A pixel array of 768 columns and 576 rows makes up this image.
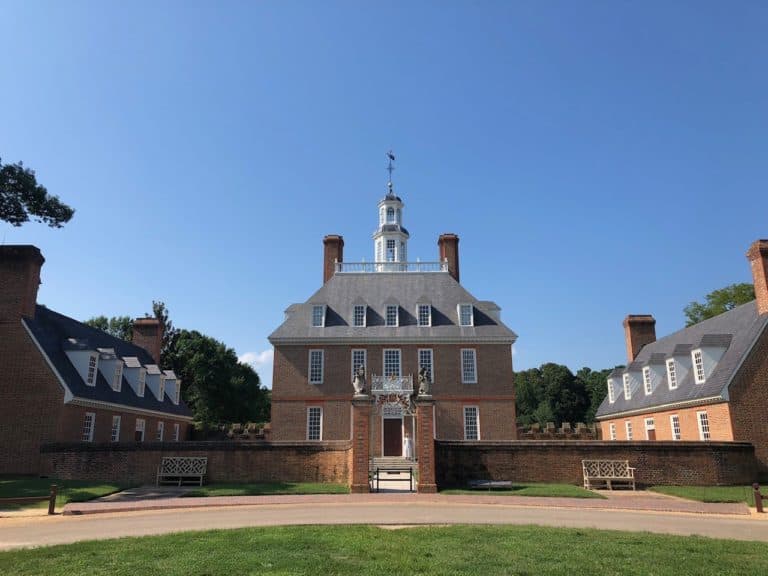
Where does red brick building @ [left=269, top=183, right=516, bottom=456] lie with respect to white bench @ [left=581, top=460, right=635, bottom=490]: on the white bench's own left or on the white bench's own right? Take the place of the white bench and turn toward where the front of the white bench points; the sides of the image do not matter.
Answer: on the white bench's own right

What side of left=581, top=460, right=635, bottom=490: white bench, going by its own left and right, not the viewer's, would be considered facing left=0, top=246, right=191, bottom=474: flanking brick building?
right

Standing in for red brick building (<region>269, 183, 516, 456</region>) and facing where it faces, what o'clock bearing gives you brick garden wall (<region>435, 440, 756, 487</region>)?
The brick garden wall is roughly at 11 o'clock from the red brick building.

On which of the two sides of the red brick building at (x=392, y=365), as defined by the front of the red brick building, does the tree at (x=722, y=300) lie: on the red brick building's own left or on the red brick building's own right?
on the red brick building's own left

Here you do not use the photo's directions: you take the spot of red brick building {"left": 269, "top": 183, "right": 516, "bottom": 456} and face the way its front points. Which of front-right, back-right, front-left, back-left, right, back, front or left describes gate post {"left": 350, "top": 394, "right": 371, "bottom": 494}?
front

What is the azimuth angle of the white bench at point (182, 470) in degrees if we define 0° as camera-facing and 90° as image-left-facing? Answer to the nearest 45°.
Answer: approximately 0°

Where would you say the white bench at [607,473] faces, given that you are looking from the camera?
facing the viewer

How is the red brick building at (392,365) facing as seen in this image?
toward the camera

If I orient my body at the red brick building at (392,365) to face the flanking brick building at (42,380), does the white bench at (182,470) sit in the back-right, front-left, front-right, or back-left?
front-left

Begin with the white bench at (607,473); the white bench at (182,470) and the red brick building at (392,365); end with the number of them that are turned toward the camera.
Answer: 3

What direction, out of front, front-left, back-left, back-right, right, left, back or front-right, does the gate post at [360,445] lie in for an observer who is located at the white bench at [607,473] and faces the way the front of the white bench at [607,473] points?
front-right

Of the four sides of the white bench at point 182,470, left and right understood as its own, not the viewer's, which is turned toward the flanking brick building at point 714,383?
left

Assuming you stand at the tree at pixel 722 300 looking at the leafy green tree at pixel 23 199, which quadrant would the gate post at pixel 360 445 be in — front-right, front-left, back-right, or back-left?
front-left

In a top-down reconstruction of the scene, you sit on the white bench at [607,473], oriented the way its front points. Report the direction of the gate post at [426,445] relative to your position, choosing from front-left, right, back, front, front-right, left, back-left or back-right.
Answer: front-right

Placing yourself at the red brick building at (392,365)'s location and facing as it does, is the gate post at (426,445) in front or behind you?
in front

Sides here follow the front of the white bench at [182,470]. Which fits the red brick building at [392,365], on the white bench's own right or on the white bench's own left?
on the white bench's own left
